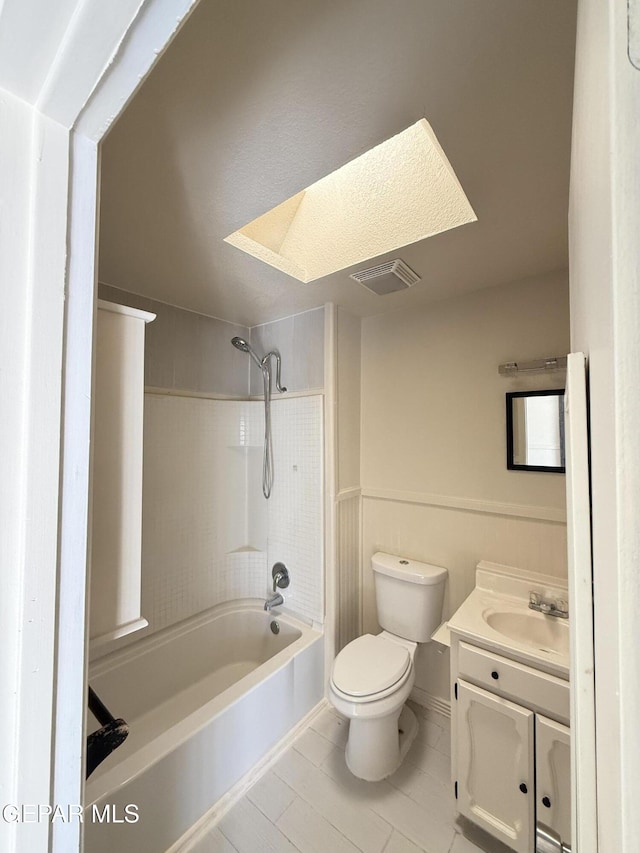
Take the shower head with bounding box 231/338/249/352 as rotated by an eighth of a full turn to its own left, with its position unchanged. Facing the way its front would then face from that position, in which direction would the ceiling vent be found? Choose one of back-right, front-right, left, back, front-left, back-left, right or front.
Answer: front-left

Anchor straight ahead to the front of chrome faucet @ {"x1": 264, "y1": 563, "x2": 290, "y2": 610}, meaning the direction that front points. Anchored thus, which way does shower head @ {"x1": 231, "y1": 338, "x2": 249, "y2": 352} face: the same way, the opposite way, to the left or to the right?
the same way

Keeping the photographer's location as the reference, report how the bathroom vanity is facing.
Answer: facing the viewer and to the left of the viewer

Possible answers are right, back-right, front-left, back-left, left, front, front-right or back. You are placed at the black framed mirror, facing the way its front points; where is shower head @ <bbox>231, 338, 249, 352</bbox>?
front-right

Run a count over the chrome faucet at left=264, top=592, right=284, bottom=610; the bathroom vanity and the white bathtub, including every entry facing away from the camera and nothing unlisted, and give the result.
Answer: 0

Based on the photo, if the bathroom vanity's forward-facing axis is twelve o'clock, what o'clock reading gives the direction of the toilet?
The toilet is roughly at 2 o'clock from the bathroom vanity.

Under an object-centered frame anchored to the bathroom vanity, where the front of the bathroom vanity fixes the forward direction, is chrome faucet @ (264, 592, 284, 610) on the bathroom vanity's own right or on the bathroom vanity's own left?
on the bathroom vanity's own right

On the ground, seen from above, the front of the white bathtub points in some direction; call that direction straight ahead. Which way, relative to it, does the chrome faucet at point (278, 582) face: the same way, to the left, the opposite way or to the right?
to the right

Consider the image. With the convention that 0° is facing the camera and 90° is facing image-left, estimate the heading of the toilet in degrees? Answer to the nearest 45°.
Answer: approximately 45°

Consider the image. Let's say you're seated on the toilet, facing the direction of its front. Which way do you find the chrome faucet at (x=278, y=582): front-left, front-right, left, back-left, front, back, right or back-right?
right

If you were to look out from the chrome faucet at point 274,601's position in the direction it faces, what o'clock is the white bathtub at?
The white bathtub is roughly at 12 o'clock from the chrome faucet.

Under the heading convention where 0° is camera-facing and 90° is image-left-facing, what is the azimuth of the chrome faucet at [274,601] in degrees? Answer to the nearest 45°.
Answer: approximately 45°

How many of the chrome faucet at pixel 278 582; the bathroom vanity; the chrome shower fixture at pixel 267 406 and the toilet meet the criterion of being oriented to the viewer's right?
0

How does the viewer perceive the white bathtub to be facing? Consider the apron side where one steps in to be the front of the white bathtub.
facing the viewer and to the right of the viewer
